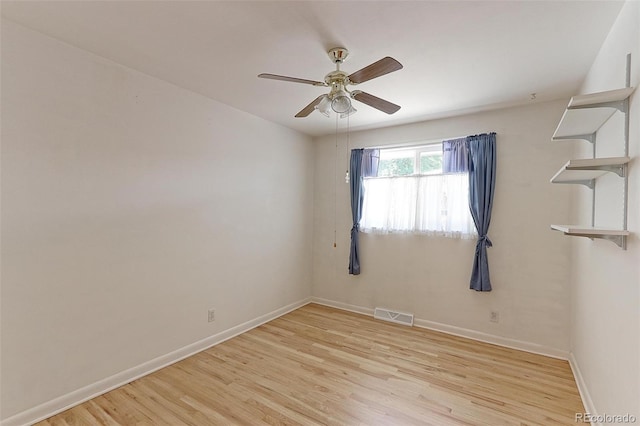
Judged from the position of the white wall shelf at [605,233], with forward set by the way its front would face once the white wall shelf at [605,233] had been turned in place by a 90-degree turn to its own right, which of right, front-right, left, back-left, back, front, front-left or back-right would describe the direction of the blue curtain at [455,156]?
front-left

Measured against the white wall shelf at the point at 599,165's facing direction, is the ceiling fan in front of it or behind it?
in front

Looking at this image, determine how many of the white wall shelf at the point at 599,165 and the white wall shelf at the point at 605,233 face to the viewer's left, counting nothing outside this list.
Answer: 2

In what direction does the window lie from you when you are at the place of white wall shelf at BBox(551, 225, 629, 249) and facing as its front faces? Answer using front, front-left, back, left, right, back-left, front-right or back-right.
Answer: front-right

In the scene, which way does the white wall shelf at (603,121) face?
to the viewer's left

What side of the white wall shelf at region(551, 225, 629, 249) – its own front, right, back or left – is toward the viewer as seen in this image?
left

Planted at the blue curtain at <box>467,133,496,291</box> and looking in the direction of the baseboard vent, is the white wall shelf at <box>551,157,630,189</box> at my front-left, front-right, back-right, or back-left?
back-left

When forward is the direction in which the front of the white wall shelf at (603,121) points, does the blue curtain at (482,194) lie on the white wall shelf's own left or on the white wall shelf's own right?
on the white wall shelf's own right

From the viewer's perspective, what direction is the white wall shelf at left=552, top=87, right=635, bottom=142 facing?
to the viewer's left

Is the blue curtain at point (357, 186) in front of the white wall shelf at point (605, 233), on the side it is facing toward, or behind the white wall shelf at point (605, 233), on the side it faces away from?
in front

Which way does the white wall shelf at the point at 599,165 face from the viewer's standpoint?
to the viewer's left

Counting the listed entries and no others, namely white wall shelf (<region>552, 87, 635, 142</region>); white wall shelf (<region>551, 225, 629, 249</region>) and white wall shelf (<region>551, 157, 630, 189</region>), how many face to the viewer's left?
3
